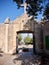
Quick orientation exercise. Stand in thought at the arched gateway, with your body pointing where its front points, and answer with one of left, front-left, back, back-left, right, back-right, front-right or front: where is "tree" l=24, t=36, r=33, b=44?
back

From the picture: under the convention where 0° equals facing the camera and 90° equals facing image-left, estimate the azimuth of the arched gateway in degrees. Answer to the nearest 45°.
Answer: approximately 0°
